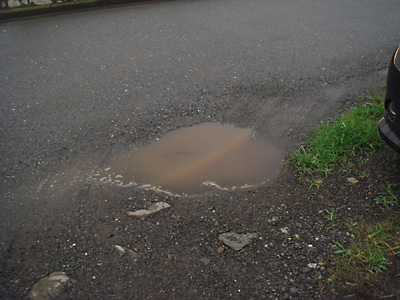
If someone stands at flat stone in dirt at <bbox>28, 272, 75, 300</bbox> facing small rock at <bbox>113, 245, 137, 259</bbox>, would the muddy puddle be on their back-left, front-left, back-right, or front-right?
front-left

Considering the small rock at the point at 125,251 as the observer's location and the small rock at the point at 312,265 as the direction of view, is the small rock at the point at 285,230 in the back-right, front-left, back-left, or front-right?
front-left

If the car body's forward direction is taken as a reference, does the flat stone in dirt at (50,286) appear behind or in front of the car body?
in front

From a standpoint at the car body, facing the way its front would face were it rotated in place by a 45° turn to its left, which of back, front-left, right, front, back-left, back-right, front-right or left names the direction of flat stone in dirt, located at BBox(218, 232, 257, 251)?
front-right

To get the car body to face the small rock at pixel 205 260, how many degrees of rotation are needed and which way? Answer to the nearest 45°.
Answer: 0° — it already faces it

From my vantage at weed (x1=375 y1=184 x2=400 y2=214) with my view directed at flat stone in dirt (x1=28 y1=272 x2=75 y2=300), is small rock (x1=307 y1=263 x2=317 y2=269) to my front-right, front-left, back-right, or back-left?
front-left

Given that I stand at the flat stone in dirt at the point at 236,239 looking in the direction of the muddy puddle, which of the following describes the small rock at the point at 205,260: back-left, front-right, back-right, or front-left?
back-left
